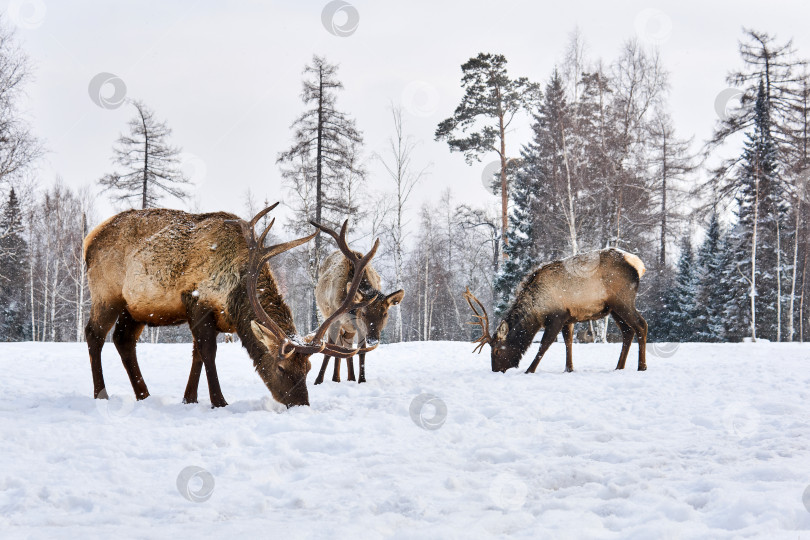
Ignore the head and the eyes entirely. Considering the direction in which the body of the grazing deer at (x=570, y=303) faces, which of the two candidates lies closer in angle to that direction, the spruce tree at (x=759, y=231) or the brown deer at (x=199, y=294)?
the brown deer

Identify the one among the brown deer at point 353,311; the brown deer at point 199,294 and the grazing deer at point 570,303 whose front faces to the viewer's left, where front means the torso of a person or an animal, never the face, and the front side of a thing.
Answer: the grazing deer

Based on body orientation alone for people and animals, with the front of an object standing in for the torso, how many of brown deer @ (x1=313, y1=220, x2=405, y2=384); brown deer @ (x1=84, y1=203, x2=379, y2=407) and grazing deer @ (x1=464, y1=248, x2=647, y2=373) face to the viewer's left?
1

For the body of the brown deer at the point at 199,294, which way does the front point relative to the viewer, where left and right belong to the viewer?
facing to the right of the viewer

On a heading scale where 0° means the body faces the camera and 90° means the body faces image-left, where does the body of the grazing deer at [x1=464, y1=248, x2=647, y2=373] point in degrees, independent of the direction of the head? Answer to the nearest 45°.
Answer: approximately 90°

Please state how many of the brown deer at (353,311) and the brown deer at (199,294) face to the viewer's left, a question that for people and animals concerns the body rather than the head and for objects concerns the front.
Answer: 0

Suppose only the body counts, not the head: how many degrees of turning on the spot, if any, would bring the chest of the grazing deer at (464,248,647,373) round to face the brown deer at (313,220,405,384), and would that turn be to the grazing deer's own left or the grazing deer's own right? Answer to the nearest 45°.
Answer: approximately 45° to the grazing deer's own left

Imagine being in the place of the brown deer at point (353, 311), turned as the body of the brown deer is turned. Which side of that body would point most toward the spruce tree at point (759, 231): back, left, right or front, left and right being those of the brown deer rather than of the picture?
left

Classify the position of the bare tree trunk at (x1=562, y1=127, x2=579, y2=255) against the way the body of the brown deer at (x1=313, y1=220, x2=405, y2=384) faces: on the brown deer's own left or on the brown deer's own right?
on the brown deer's own left

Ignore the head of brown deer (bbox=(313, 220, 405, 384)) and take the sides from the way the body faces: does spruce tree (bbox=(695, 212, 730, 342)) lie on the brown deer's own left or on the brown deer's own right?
on the brown deer's own left

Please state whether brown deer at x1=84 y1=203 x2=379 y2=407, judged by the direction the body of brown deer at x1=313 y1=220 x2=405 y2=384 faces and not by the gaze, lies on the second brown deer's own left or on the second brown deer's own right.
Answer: on the second brown deer's own right

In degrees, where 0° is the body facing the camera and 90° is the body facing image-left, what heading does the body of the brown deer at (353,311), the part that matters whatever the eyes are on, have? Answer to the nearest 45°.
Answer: approximately 315°
